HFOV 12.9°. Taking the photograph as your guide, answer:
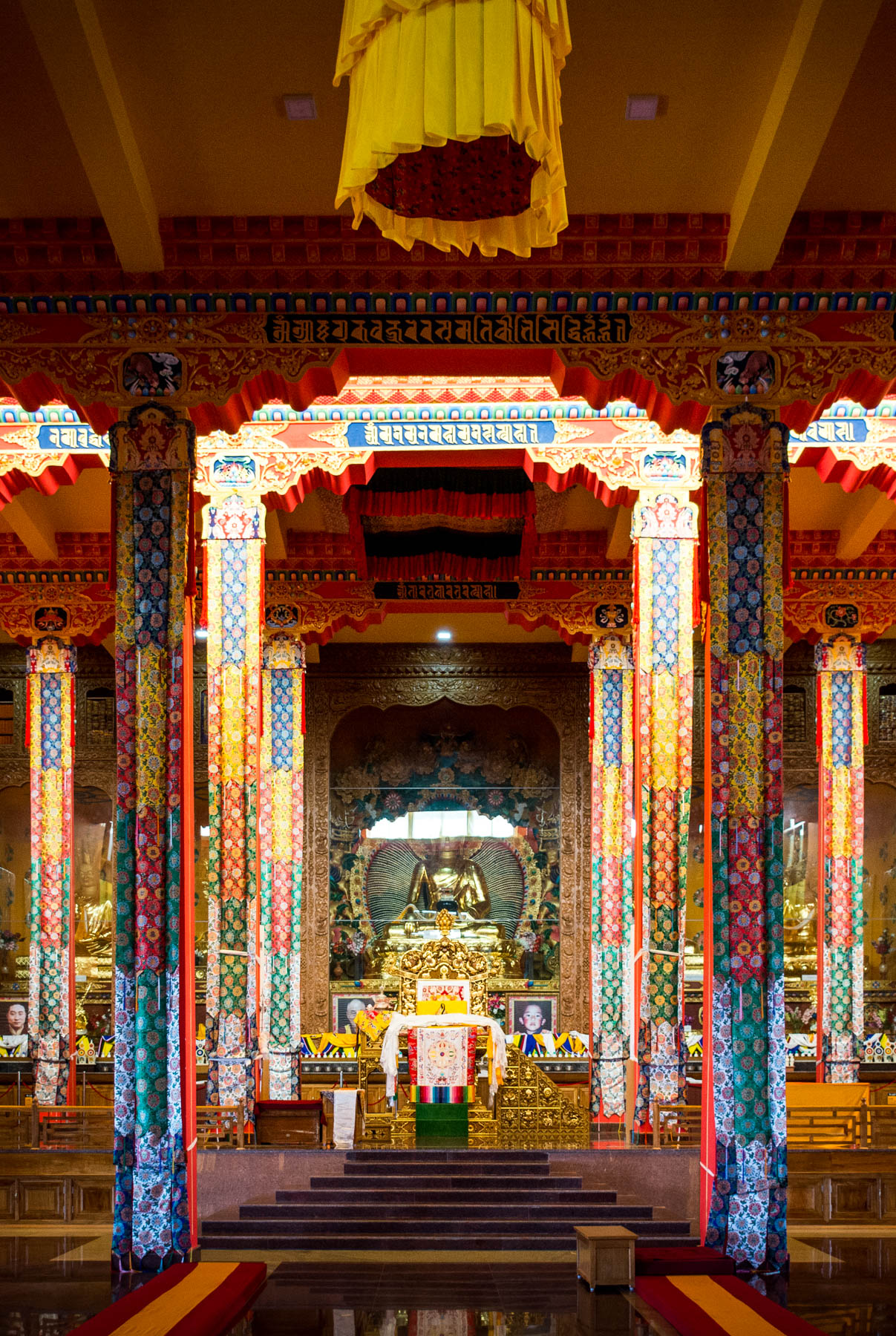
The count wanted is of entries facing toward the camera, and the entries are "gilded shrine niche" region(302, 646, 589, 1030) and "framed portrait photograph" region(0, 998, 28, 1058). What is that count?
2

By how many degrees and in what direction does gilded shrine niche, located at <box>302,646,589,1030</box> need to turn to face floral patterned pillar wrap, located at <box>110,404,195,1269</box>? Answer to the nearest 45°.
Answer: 0° — it already faces it

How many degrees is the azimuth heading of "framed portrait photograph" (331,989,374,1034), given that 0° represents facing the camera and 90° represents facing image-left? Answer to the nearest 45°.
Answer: approximately 0°

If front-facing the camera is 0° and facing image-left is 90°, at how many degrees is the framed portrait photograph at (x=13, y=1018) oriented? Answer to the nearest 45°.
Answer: approximately 0°
